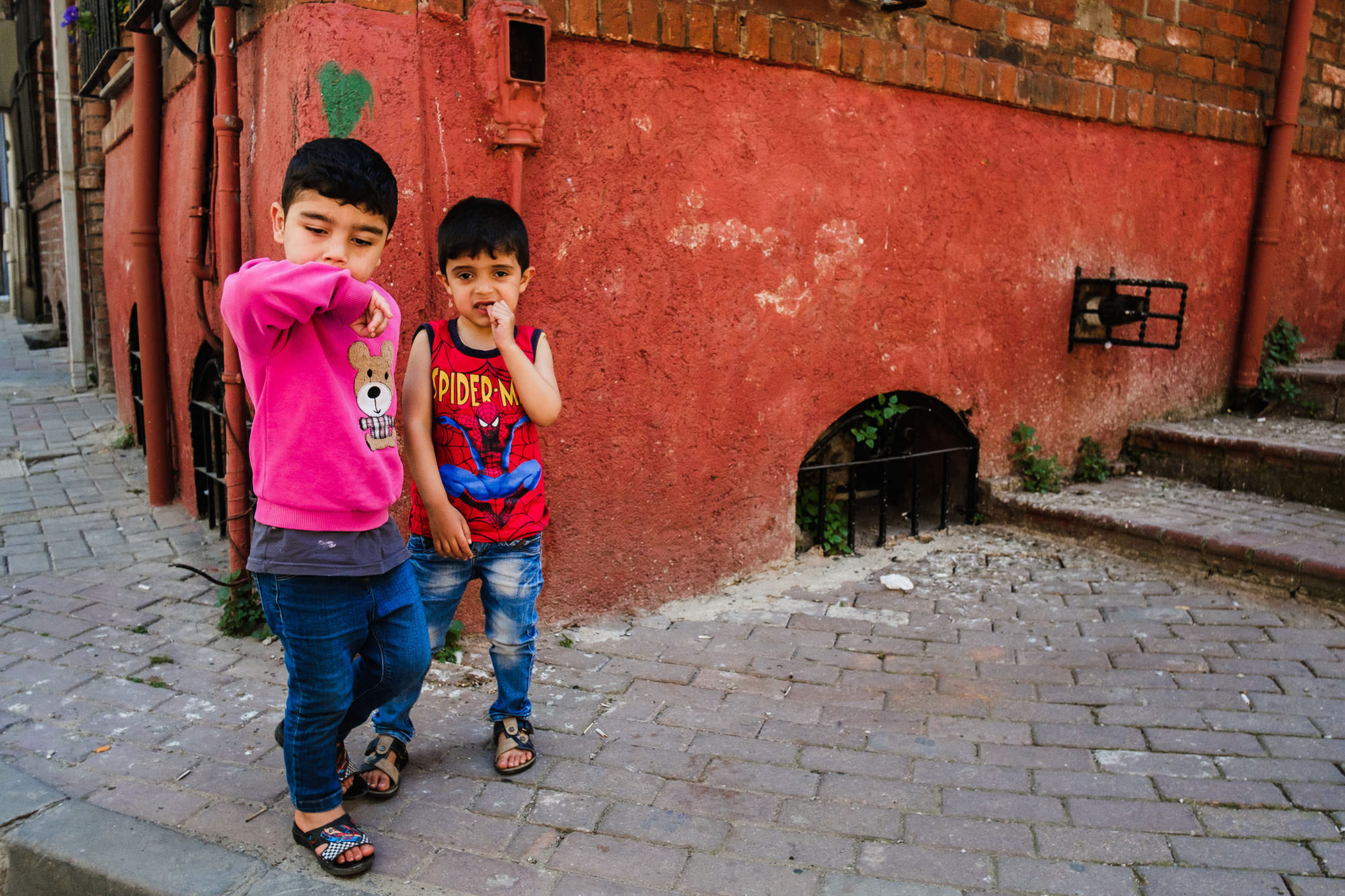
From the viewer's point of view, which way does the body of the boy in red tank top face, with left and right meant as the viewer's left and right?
facing the viewer

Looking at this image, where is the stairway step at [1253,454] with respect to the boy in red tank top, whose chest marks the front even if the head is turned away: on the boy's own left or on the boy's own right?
on the boy's own left

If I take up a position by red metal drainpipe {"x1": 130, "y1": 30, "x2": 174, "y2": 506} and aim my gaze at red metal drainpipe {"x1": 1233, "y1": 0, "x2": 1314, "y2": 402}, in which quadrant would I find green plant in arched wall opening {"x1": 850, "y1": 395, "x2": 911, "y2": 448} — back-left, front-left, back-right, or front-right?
front-right

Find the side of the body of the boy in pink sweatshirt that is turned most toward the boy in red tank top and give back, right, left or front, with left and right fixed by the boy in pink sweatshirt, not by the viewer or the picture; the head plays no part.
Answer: left

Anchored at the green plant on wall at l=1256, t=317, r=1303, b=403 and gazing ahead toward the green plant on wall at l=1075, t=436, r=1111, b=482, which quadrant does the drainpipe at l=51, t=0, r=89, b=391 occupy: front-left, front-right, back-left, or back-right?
front-right

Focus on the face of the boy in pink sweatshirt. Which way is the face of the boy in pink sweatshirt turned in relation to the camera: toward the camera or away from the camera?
toward the camera

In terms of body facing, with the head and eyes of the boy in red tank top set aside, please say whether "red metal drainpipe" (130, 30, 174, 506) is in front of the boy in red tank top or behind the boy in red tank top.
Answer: behind

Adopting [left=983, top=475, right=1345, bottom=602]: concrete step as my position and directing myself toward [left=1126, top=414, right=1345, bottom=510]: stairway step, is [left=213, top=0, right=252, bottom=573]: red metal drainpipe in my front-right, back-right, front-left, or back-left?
back-left

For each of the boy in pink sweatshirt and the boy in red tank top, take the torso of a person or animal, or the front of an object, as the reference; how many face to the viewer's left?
0

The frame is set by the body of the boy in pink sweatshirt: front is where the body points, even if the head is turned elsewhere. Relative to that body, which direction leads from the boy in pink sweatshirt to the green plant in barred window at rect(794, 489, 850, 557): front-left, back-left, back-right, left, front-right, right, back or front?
left

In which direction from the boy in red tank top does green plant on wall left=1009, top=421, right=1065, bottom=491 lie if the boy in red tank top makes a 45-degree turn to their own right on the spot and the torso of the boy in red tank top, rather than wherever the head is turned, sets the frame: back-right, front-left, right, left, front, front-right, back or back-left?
back

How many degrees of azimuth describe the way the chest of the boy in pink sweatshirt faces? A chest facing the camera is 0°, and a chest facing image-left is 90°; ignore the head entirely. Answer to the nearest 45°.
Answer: approximately 315°

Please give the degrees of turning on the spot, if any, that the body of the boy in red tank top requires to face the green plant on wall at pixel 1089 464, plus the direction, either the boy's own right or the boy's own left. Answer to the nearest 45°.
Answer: approximately 135° to the boy's own left
